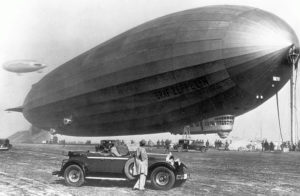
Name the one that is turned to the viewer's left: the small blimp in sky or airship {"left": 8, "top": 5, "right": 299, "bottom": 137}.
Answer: the small blimp in sky

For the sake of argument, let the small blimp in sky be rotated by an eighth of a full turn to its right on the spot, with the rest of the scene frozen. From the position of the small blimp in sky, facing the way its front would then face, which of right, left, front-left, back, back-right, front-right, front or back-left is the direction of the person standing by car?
back-left

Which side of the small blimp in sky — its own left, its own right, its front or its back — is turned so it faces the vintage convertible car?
left

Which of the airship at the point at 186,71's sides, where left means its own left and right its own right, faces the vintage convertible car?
right

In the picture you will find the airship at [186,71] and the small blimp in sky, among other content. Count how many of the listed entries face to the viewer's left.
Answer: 1

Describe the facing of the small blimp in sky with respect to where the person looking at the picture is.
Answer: facing to the left of the viewer

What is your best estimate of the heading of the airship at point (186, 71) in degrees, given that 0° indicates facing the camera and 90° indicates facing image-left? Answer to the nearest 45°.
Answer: approximately 315°

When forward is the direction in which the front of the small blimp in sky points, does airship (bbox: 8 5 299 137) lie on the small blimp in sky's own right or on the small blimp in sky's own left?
on the small blimp in sky's own left

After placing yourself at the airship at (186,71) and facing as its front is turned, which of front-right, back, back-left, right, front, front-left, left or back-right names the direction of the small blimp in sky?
back
